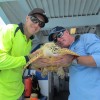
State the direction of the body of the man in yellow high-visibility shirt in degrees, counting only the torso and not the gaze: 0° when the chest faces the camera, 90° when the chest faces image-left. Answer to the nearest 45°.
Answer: approximately 315°
